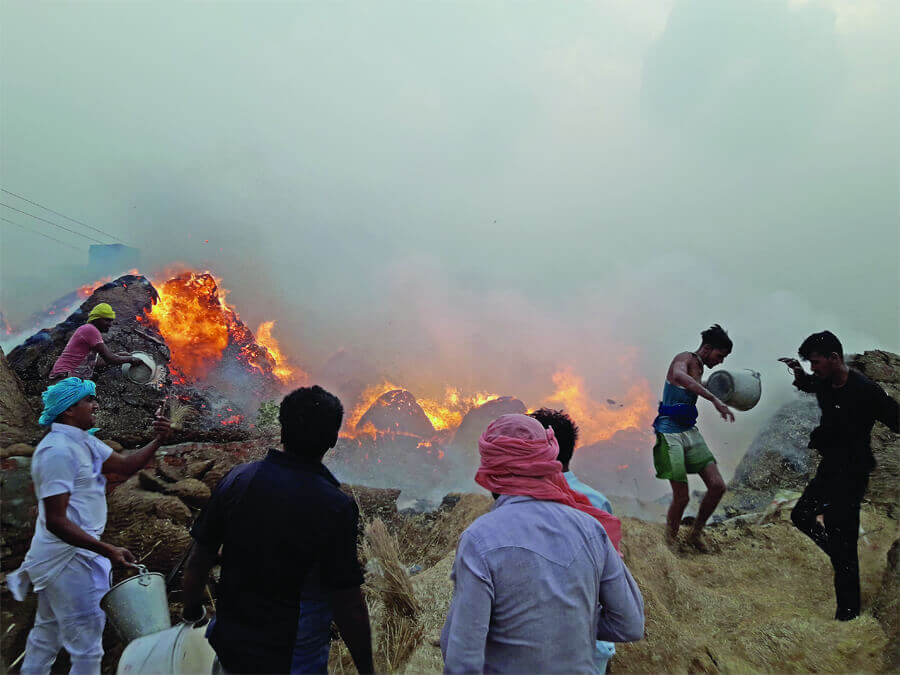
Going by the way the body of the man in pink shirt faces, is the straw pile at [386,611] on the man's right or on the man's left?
on the man's right

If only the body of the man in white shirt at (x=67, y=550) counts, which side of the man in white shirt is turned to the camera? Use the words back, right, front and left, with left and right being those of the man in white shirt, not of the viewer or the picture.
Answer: right

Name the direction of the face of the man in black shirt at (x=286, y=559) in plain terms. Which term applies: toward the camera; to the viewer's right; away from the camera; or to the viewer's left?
away from the camera

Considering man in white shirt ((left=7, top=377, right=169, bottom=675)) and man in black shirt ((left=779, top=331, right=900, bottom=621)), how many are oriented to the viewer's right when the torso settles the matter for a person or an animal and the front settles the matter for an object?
1

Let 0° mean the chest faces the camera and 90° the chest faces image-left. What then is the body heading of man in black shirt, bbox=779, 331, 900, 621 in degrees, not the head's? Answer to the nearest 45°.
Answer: approximately 45°

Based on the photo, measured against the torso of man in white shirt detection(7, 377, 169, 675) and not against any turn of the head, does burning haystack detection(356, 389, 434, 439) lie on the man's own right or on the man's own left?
on the man's own left

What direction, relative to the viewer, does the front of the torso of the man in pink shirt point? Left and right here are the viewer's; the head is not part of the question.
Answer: facing to the right of the viewer

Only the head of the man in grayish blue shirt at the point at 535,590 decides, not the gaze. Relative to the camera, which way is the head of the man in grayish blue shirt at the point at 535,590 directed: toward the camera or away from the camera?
away from the camera

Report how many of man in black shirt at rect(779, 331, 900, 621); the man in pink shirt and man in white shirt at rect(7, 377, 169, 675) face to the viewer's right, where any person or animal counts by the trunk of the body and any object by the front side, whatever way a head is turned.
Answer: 2
